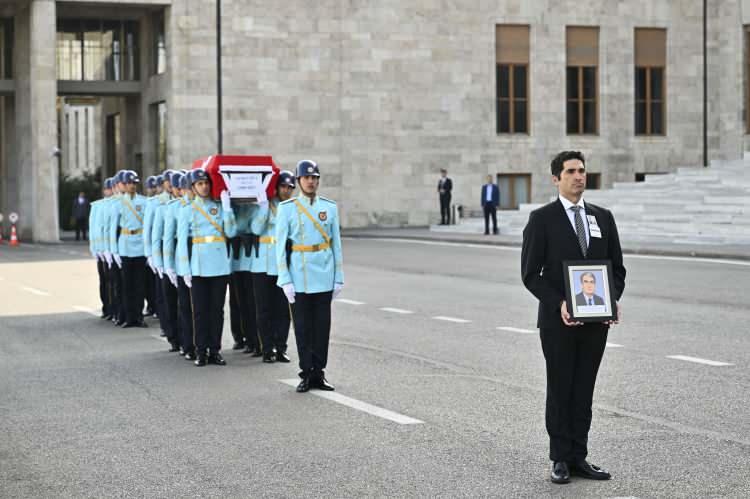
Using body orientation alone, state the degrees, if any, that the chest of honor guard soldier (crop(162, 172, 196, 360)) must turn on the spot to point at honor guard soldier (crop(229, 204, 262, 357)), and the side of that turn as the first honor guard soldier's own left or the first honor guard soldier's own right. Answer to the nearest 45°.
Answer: approximately 90° to the first honor guard soldier's own left

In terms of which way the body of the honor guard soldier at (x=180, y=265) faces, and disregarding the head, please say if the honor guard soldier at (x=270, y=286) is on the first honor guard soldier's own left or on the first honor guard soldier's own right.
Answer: on the first honor guard soldier's own left

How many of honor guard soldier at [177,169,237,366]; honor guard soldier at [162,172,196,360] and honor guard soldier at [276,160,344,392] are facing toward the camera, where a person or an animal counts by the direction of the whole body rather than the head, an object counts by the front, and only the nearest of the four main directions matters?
3

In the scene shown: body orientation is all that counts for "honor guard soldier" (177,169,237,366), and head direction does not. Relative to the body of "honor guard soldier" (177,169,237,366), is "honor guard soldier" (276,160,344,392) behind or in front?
in front

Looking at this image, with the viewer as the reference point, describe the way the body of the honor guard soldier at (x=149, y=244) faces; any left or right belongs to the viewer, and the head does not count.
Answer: facing the viewer and to the right of the viewer

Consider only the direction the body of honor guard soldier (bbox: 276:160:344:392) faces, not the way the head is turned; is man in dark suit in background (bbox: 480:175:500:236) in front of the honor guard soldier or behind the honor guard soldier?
behind

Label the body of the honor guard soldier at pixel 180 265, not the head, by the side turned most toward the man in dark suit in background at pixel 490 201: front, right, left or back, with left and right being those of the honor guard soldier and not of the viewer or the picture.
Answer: back

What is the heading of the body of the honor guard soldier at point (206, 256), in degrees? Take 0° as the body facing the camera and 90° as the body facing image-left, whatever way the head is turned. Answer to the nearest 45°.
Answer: approximately 0°

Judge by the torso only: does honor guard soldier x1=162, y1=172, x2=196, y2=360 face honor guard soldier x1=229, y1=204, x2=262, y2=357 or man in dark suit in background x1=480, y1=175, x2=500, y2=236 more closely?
the honor guard soldier
